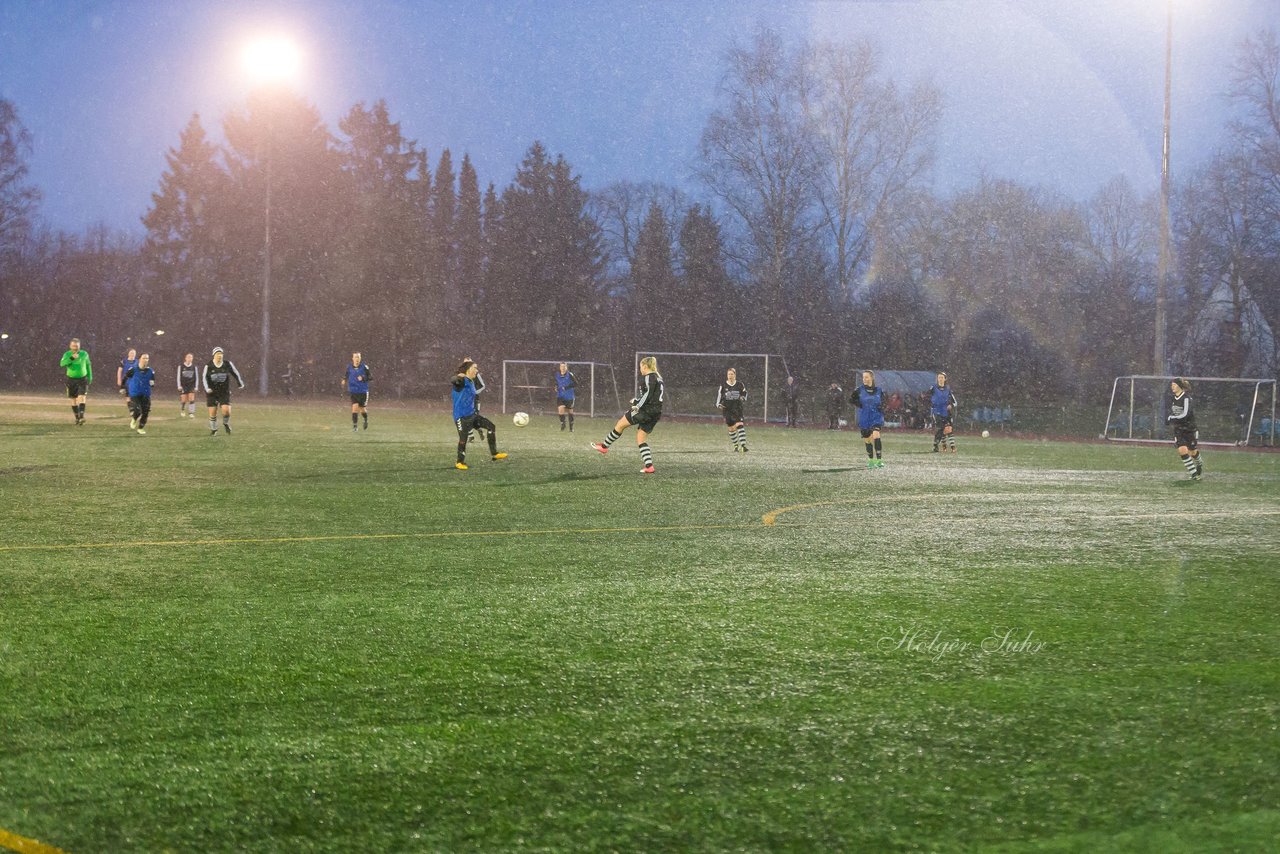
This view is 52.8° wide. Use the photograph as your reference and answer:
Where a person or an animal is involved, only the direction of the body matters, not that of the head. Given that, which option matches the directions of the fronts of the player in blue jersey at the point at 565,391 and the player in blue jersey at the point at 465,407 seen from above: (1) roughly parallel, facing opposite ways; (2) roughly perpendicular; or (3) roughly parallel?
roughly perpendicular

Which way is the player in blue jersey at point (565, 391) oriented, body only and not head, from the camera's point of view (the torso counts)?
toward the camera

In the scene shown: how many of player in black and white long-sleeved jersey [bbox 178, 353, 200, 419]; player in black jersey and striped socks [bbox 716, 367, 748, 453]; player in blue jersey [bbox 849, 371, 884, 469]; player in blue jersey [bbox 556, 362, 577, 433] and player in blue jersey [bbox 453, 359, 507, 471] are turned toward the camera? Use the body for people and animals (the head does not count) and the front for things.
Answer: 4

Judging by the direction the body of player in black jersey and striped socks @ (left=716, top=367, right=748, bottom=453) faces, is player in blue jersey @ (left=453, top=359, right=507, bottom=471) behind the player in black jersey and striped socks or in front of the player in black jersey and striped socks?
in front

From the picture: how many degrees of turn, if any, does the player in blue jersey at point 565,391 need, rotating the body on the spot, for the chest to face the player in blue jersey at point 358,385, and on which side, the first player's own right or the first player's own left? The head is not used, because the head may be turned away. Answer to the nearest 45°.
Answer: approximately 45° to the first player's own right

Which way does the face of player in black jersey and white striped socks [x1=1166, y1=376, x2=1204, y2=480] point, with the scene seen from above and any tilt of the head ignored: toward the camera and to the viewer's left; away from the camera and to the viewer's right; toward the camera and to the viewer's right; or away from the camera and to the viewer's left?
toward the camera and to the viewer's left

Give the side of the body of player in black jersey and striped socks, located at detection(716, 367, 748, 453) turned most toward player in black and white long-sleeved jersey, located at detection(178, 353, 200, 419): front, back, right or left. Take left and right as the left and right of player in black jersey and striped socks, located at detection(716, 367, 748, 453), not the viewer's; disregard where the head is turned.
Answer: right

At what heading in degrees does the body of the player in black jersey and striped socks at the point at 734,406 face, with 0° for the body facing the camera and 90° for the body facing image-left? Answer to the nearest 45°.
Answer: approximately 0°

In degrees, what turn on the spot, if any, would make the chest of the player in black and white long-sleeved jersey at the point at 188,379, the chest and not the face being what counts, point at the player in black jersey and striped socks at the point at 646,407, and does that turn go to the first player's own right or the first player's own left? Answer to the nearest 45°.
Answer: approximately 45° to the first player's own left

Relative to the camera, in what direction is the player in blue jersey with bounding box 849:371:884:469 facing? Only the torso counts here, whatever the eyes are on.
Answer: toward the camera

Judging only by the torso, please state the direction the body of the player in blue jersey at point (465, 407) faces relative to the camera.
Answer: to the viewer's right
